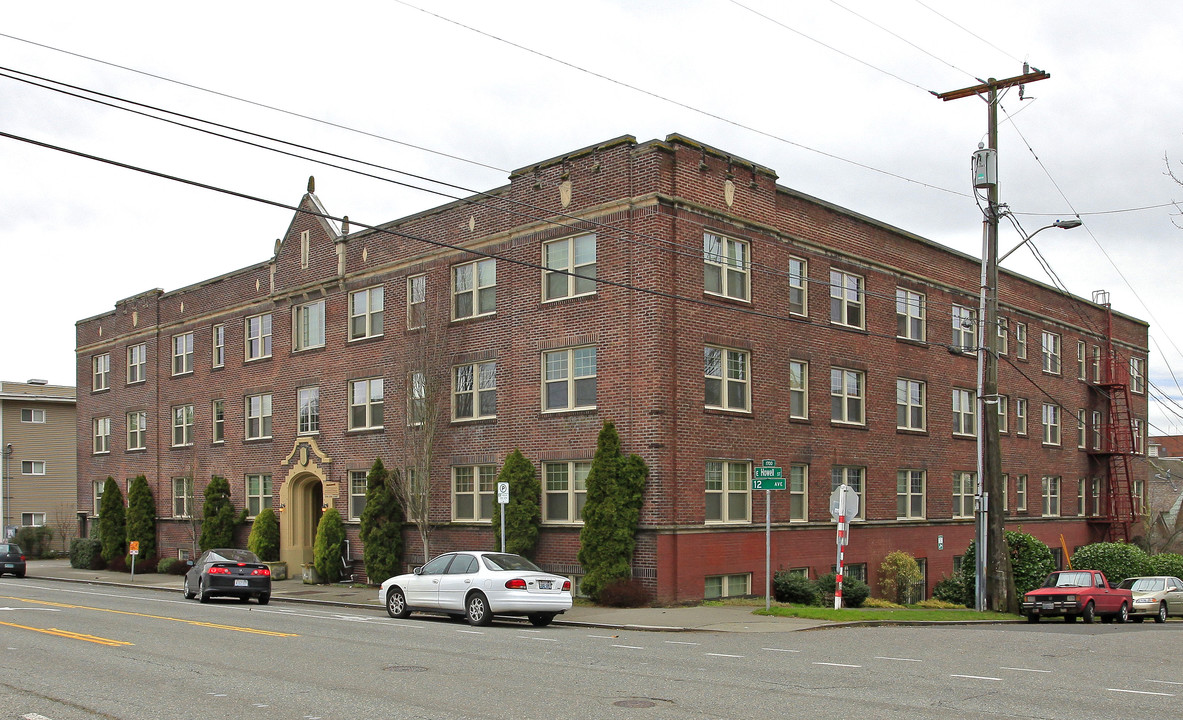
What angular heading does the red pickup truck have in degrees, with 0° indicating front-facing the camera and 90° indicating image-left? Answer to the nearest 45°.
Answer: approximately 45°

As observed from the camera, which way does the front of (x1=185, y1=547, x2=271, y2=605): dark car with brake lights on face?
facing away from the viewer and to the left of the viewer

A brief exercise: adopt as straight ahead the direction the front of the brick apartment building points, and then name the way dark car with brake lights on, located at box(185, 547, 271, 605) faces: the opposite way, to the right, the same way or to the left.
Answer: to the right

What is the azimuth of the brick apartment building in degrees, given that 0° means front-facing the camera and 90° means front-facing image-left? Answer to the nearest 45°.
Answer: approximately 45°

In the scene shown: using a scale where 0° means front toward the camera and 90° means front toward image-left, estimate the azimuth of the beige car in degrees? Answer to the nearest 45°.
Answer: approximately 45°
